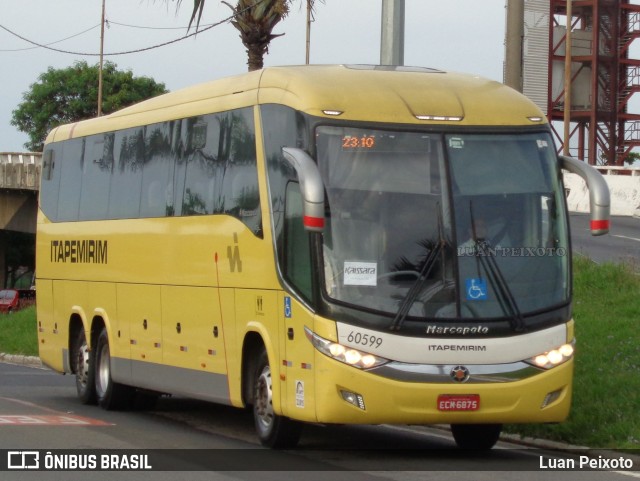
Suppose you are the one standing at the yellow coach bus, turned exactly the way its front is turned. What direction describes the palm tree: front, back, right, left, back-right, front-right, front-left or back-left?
back-left

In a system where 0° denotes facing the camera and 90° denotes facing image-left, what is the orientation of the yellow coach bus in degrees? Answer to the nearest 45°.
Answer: approximately 315°

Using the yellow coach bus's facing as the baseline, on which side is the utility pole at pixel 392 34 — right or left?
on its left

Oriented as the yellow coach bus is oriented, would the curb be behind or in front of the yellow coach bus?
behind
